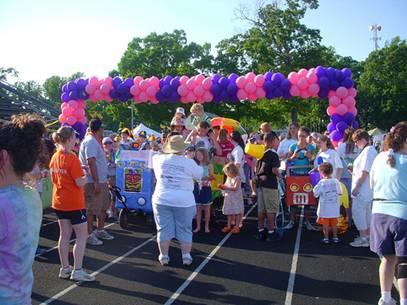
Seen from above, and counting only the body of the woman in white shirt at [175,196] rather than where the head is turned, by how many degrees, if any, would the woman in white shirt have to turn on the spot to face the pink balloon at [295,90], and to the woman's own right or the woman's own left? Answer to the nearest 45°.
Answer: approximately 45° to the woman's own right

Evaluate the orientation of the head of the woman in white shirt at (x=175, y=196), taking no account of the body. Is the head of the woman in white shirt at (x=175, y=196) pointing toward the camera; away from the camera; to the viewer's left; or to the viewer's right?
away from the camera

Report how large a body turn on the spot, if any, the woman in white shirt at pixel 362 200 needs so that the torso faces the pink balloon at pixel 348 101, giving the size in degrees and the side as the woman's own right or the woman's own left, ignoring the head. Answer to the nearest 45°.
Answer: approximately 90° to the woman's own right

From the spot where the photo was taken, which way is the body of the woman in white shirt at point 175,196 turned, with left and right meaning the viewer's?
facing away from the viewer

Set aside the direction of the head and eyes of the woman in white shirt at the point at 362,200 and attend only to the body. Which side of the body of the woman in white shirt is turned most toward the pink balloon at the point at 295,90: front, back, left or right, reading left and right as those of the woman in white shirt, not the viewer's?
right

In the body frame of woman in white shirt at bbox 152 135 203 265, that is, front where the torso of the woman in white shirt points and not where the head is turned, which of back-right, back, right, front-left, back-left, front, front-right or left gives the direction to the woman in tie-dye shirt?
back

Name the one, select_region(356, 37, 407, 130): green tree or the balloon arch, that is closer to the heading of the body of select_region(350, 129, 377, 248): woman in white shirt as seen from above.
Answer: the balloon arch

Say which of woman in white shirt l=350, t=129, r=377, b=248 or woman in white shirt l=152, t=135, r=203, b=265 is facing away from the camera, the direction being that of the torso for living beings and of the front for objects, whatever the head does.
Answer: woman in white shirt l=152, t=135, r=203, b=265

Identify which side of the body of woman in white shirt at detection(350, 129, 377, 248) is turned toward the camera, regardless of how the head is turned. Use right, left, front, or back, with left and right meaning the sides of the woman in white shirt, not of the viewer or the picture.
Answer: left

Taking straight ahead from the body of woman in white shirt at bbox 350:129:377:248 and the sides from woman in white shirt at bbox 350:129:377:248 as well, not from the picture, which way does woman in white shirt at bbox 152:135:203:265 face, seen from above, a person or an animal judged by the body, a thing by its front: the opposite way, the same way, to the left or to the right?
to the right

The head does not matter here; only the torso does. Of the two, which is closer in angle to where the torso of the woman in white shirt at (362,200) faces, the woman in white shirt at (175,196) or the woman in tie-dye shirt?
the woman in white shirt
